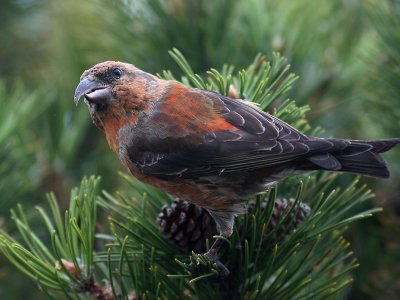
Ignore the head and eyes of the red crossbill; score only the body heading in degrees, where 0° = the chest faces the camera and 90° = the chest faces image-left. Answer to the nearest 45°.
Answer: approximately 90°
